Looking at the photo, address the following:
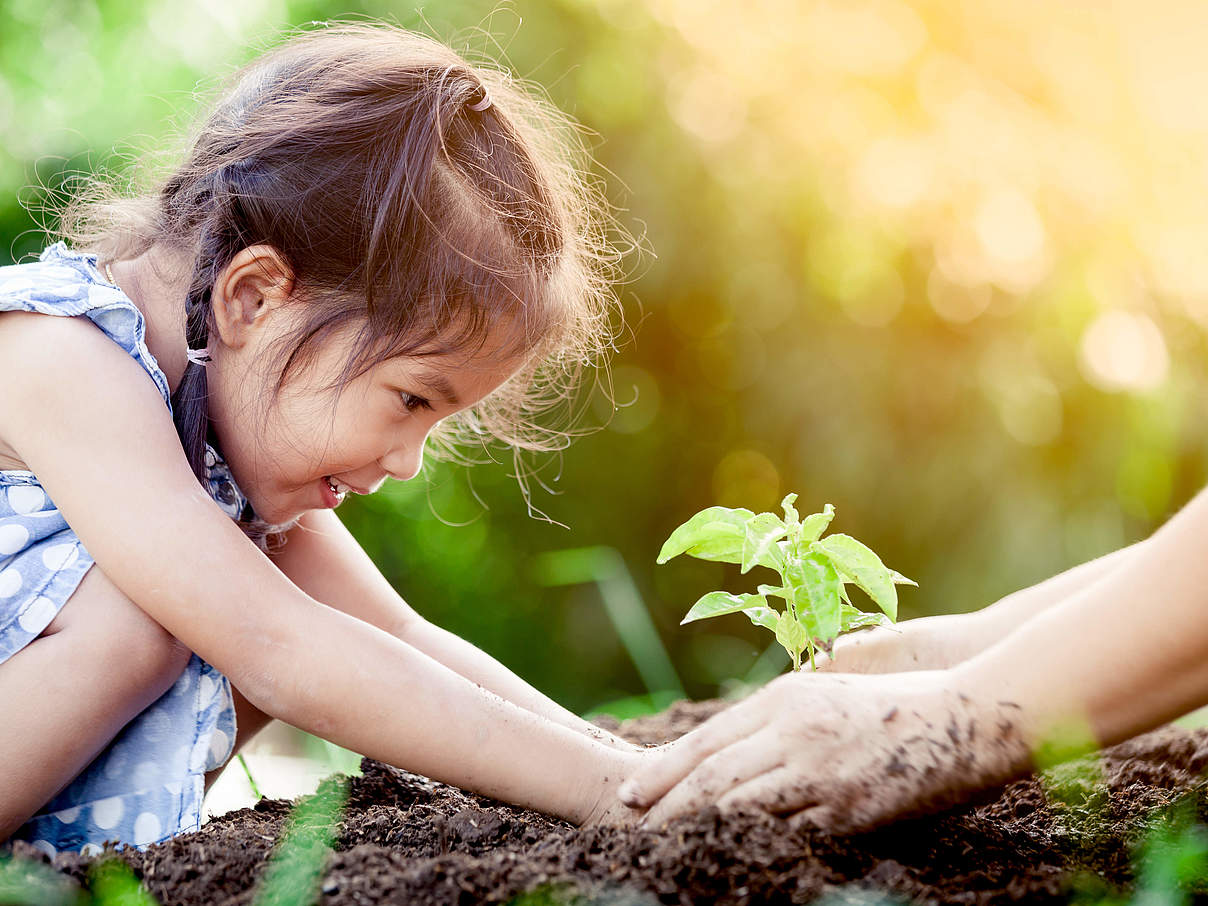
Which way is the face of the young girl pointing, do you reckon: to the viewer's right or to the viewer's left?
to the viewer's right

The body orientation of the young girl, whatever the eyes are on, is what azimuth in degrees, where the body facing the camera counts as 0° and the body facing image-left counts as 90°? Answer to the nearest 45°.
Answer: approximately 270°
